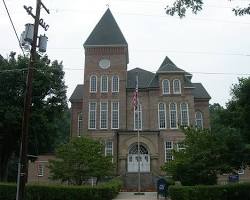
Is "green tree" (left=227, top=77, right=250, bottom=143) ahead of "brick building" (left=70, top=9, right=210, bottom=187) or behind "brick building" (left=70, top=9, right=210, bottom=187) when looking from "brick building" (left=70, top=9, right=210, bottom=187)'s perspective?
ahead

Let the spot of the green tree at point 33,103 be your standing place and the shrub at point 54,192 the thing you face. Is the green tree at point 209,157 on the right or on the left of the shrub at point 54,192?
left

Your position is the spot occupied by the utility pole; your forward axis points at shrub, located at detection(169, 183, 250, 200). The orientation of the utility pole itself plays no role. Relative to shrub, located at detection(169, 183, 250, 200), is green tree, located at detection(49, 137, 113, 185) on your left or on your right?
left

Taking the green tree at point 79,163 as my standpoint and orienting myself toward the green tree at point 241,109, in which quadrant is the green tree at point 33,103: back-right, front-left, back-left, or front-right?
back-left

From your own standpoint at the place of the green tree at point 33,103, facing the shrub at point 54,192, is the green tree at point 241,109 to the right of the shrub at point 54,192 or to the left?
left

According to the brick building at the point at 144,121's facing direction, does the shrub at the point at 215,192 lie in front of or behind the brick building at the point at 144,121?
in front

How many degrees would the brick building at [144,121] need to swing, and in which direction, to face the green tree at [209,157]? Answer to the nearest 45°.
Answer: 0° — it already faces it

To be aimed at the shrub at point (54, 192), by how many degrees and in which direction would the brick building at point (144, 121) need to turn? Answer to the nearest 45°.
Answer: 0° — it already faces it

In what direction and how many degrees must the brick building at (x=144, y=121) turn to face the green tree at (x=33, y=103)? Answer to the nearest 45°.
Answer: approximately 45° to its right

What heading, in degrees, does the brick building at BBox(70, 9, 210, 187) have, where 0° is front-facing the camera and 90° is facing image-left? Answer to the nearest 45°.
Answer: approximately 0°

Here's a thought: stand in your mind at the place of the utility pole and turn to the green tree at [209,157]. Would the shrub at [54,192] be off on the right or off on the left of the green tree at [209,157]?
left

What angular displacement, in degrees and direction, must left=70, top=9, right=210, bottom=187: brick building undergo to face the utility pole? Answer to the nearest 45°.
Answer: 0° — it already faces it
